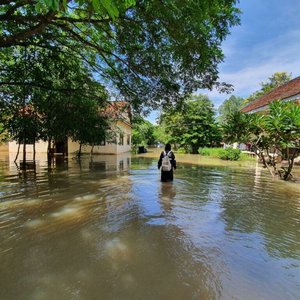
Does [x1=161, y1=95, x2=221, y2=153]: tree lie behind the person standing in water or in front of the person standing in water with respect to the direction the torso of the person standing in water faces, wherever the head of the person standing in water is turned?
in front

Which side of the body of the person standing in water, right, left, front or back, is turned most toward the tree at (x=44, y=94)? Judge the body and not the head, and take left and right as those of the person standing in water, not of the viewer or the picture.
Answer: left

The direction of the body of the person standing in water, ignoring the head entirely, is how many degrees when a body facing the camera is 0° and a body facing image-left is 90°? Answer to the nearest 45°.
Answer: approximately 180°

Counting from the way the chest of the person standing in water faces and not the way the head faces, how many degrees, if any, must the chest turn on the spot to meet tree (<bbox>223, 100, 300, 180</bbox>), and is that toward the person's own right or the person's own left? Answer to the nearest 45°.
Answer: approximately 45° to the person's own right
